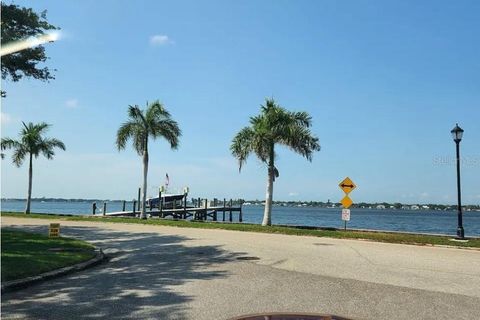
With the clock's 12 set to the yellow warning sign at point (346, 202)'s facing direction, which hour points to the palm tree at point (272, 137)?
The palm tree is roughly at 4 o'clock from the yellow warning sign.

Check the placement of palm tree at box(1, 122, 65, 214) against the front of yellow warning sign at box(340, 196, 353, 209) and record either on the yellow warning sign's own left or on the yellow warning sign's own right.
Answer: on the yellow warning sign's own right

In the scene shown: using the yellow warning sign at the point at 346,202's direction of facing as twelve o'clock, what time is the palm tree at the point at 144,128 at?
The palm tree is roughly at 4 o'clock from the yellow warning sign.

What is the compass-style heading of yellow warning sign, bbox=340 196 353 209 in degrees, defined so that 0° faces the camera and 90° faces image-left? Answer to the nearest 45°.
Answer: approximately 0°
